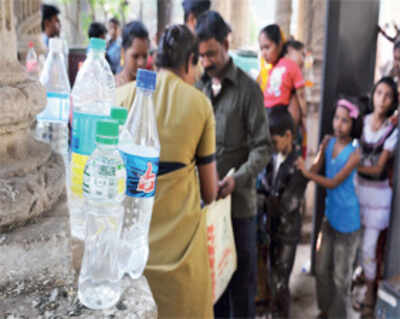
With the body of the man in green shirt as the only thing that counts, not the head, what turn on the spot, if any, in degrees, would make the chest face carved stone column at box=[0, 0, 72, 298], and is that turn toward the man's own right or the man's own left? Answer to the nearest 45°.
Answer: approximately 45° to the man's own left

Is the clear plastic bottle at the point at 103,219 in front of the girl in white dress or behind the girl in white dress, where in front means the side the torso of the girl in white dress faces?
in front

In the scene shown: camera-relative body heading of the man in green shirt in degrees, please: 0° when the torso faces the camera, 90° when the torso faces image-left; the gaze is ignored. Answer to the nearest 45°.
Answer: approximately 45°

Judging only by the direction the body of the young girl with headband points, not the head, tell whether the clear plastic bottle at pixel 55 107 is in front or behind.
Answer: in front

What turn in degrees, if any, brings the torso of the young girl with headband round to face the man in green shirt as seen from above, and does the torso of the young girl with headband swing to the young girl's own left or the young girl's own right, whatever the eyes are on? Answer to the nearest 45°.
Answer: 0° — they already face them

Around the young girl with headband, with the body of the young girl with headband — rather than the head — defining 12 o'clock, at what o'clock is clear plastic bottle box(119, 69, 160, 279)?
The clear plastic bottle is roughly at 11 o'clock from the young girl with headband.

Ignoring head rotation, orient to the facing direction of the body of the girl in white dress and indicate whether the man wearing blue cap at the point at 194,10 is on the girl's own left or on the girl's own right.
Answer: on the girl's own right

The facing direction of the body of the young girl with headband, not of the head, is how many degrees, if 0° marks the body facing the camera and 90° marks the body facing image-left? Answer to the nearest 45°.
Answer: approximately 45°

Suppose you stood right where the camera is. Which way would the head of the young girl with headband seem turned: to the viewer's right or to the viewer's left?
to the viewer's left

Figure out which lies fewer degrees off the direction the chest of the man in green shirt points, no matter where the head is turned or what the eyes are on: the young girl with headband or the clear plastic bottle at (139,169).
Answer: the clear plastic bottle

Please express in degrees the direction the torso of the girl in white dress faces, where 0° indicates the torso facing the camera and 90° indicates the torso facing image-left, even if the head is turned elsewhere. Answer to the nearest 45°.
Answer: approximately 45°
